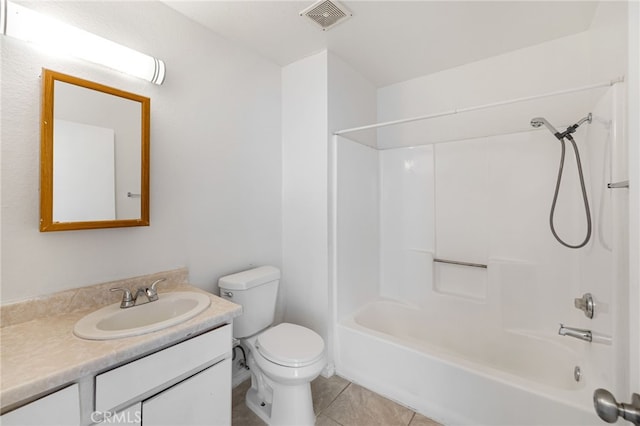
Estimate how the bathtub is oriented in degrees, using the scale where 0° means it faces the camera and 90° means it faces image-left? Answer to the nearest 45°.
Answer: approximately 45°

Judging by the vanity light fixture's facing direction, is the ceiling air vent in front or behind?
in front

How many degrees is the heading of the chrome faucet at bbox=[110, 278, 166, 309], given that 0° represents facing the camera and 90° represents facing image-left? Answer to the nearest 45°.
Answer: approximately 315°

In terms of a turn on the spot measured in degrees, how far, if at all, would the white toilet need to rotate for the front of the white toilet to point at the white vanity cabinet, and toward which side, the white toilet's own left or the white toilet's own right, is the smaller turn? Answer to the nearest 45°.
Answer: approximately 90° to the white toilet's own right

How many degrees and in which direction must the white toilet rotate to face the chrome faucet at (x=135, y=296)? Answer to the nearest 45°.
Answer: approximately 135° to its right

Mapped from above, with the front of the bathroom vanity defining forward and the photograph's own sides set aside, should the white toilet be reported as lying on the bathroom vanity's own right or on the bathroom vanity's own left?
on the bathroom vanity's own left

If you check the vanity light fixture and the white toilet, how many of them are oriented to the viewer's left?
0

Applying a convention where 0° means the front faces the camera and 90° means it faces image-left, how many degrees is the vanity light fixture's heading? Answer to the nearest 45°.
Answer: approximately 315°

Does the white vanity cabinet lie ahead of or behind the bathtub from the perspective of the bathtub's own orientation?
ahead

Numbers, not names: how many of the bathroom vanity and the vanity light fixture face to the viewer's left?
0

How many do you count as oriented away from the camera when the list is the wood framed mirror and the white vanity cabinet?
0

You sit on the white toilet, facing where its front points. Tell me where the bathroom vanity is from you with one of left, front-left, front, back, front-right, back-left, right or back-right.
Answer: right
